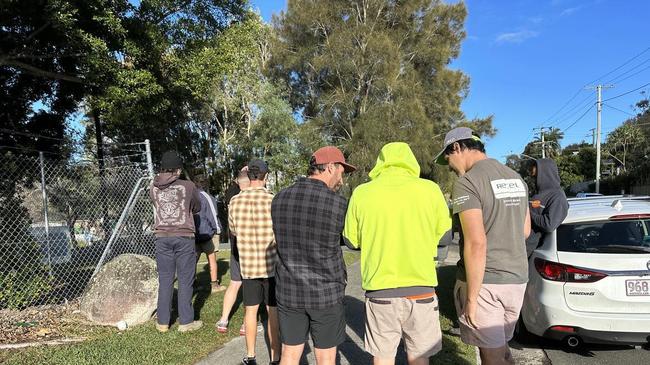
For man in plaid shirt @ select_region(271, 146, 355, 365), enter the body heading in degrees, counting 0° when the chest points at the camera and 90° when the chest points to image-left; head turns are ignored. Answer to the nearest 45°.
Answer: approximately 225°

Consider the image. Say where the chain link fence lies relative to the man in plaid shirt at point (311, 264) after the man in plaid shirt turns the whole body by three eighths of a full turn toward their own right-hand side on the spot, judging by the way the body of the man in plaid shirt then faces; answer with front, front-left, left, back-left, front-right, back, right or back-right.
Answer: back-right

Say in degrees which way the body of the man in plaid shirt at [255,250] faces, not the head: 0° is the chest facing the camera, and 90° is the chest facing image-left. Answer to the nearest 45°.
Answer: approximately 180°

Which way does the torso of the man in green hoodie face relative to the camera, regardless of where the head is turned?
away from the camera

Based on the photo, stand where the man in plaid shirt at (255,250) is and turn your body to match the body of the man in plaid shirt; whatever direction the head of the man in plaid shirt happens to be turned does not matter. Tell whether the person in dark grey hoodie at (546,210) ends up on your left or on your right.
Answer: on your right

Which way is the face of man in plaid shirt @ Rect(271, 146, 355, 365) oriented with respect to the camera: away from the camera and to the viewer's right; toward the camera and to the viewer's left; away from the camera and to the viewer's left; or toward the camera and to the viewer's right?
away from the camera and to the viewer's right

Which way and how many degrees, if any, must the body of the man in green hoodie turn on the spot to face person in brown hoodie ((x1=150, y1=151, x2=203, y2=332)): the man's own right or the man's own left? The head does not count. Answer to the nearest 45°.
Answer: approximately 45° to the man's own left

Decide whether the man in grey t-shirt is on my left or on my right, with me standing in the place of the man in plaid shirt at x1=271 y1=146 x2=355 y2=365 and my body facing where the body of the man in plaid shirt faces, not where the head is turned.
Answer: on my right

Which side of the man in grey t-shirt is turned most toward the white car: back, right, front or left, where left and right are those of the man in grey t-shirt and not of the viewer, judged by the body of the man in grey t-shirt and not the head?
right

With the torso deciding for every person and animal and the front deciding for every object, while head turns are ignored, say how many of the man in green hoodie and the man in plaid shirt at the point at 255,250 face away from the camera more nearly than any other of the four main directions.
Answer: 2

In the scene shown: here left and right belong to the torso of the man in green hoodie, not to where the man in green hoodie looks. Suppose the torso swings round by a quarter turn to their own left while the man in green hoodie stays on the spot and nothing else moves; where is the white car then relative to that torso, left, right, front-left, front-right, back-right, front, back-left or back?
back-right

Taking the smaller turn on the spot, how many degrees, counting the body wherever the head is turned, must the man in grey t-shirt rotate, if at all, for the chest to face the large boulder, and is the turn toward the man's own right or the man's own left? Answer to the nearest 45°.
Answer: approximately 45° to the man's own left

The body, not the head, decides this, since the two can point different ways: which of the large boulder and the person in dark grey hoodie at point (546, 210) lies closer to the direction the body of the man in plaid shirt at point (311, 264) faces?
the person in dark grey hoodie
